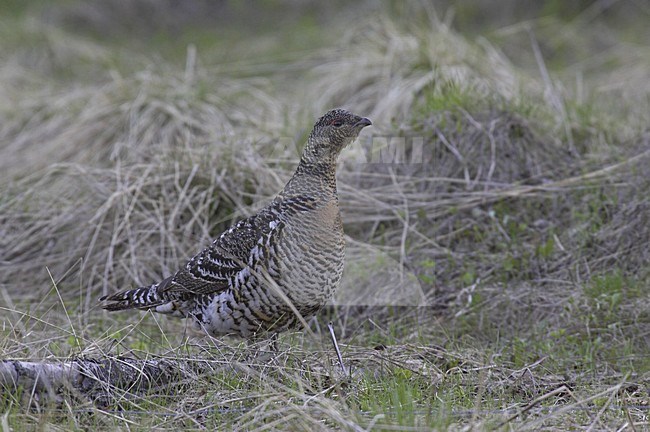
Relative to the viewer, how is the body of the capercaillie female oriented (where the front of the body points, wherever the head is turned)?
to the viewer's right

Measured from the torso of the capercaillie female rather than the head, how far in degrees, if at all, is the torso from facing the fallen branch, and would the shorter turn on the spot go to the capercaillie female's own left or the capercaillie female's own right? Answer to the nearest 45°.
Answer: approximately 135° to the capercaillie female's own right
